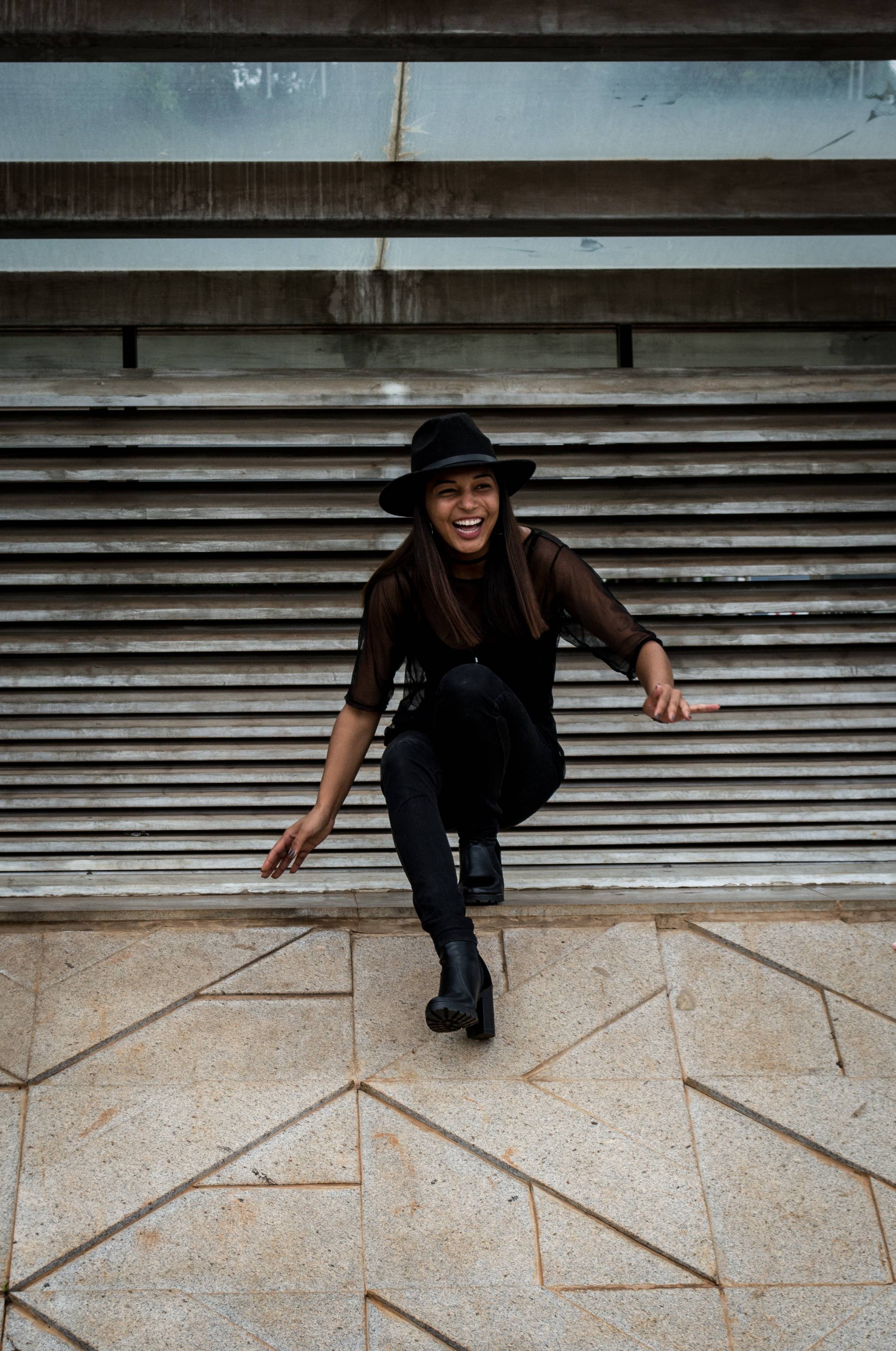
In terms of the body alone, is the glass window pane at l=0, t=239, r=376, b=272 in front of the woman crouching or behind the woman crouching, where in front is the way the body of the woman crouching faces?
behind

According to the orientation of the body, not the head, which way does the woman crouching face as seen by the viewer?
toward the camera

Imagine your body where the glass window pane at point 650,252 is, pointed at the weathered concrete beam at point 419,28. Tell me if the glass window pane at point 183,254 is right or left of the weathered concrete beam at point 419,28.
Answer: right

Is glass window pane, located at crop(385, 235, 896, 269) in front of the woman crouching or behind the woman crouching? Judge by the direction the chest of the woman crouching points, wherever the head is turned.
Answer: behind

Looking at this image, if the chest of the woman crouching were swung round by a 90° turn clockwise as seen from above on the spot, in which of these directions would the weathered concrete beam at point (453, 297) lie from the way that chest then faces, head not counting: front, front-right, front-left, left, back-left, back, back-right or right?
right
